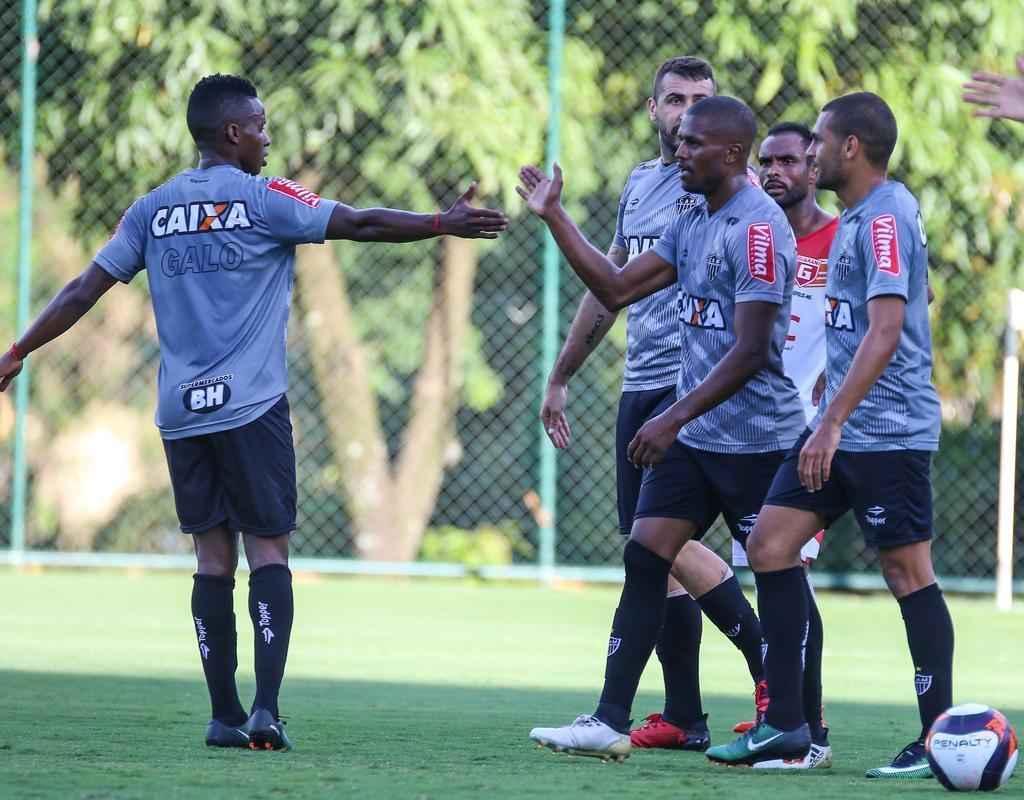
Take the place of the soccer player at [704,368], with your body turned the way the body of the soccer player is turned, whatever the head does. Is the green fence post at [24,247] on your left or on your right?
on your right

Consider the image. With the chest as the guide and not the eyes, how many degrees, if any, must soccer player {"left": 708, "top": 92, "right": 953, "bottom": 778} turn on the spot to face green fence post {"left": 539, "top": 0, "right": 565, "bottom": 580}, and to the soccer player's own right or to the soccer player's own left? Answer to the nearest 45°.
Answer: approximately 90° to the soccer player's own right

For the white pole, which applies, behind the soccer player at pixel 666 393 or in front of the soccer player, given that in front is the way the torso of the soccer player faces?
behind

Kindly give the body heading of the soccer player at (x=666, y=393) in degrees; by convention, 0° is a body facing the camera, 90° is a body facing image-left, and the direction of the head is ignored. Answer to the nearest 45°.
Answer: approximately 45°

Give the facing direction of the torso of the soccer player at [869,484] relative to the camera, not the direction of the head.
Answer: to the viewer's left

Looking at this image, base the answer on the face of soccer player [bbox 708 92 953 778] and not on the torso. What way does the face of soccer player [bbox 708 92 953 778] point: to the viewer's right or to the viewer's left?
to the viewer's left

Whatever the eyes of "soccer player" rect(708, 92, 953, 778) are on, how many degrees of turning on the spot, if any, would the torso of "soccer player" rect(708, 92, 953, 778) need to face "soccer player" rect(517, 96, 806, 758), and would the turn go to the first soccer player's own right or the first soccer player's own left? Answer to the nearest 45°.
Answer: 0° — they already face them

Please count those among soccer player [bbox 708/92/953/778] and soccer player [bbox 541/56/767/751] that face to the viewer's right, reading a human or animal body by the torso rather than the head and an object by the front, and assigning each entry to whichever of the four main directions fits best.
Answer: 0

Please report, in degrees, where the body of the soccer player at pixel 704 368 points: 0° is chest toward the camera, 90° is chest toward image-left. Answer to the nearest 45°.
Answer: approximately 45°

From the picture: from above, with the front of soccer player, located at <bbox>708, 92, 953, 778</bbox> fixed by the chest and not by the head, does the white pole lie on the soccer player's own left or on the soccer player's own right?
on the soccer player's own right
